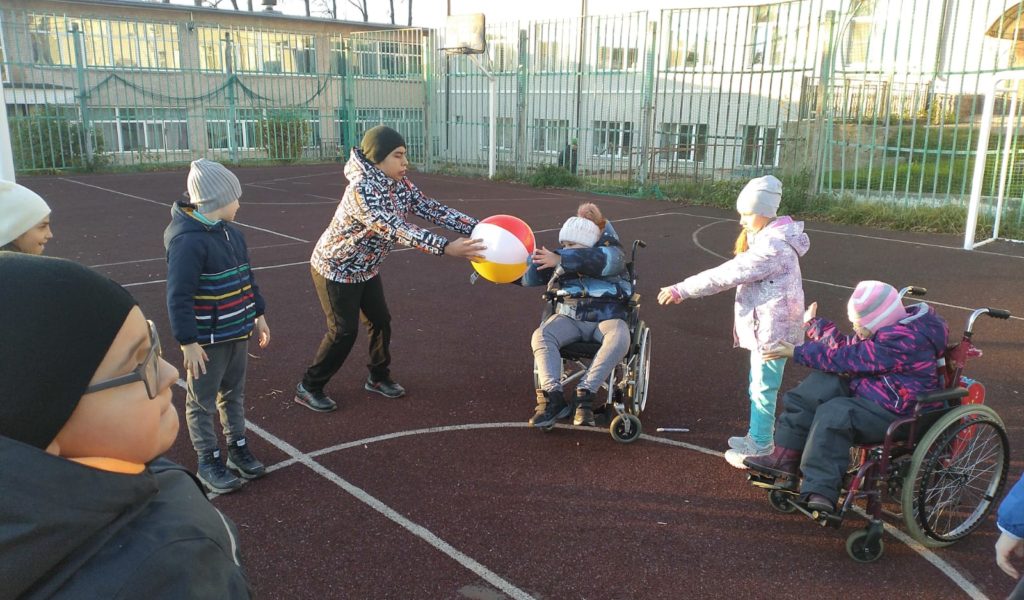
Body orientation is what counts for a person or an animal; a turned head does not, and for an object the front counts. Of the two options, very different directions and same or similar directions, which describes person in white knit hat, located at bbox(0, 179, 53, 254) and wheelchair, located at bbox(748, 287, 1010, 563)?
very different directions

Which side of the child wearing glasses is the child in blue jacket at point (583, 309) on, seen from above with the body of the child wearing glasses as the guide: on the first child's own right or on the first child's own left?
on the first child's own left

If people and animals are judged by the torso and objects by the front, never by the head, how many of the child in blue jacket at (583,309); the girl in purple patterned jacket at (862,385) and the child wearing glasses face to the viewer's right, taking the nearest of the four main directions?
1

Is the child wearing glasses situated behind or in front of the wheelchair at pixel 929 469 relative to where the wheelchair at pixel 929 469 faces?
in front

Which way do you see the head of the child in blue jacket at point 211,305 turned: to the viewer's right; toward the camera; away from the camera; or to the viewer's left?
to the viewer's right

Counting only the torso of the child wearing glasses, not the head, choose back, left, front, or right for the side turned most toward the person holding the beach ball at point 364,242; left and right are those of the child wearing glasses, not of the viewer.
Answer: left

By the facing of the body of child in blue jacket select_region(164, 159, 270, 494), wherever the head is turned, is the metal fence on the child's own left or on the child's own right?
on the child's own left

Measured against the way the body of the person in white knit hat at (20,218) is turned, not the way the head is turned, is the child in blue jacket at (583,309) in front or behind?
in front

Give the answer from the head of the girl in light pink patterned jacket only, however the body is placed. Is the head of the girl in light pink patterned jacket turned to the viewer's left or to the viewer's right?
to the viewer's left

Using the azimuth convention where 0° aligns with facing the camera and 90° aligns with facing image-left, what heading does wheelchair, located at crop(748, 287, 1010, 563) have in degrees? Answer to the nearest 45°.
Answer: approximately 45°

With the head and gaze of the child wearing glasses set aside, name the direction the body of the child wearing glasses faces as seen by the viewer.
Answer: to the viewer's right

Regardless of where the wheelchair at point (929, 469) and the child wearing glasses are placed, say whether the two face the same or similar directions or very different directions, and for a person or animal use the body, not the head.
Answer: very different directions

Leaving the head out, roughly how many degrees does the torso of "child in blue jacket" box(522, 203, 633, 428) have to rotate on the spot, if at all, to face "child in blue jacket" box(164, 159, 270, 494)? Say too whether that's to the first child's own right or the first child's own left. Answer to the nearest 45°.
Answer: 0° — they already face them

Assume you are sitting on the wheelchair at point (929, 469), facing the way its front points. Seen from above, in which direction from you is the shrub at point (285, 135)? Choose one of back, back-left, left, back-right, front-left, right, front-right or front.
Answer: right

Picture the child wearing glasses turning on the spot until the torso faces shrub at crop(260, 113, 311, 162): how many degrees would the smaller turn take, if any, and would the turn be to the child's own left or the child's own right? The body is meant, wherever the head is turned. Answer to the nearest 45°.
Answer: approximately 90° to the child's own left

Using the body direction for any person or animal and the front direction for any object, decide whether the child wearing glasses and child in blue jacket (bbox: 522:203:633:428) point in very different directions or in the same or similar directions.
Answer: very different directions

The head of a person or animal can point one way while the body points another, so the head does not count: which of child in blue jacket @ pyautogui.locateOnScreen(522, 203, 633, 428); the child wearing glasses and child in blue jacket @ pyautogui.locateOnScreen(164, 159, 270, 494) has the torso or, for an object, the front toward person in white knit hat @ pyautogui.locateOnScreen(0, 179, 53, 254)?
child in blue jacket @ pyautogui.locateOnScreen(522, 203, 633, 428)

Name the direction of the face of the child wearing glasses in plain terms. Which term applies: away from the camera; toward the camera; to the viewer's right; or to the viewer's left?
to the viewer's right
